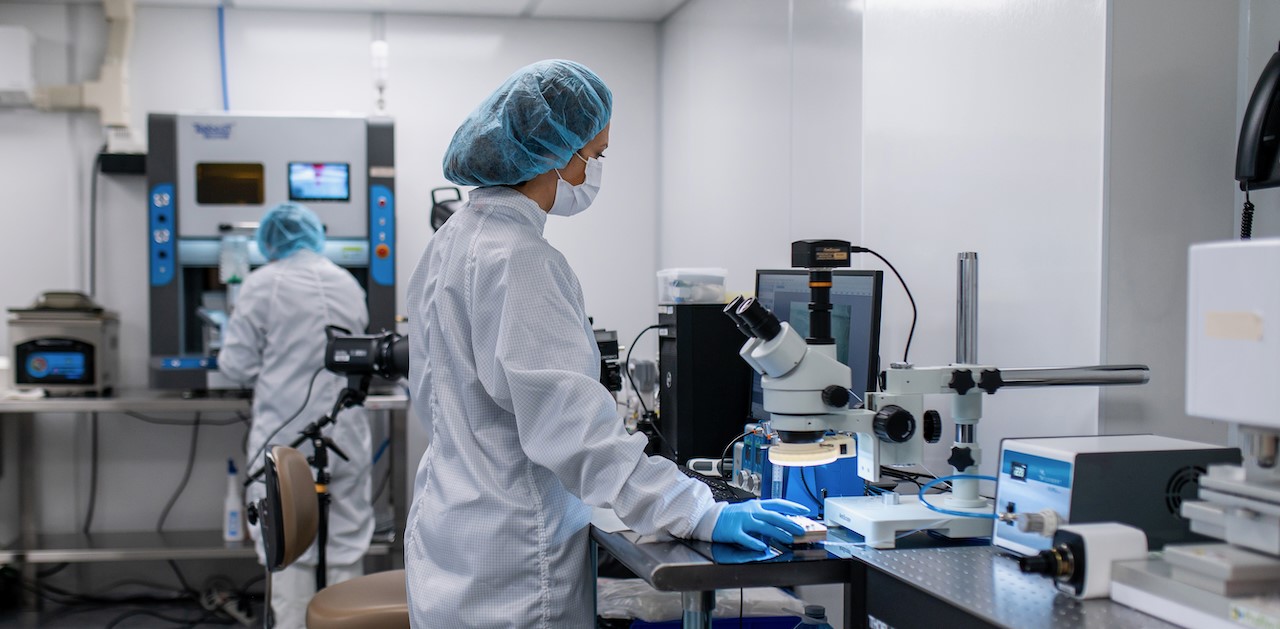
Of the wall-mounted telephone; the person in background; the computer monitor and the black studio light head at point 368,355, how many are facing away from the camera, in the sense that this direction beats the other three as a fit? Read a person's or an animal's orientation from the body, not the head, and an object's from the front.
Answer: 1

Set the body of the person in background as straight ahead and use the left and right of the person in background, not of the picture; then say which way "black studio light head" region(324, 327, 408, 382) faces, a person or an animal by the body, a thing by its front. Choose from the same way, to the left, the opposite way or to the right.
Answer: to the right

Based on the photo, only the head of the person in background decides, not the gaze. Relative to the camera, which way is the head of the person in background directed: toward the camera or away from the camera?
away from the camera

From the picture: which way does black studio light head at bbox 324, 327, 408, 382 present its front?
to the viewer's right

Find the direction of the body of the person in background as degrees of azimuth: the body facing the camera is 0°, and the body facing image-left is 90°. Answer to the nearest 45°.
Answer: approximately 180°

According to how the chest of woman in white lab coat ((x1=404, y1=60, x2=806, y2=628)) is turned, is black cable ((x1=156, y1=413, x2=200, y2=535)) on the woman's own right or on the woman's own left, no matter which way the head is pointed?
on the woman's own left

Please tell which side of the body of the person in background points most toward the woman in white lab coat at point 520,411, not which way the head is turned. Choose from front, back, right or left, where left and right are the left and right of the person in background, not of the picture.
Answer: back

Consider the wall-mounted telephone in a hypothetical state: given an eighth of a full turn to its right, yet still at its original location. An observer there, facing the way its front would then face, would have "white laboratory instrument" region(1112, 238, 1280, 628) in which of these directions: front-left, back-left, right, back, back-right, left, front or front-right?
back-left

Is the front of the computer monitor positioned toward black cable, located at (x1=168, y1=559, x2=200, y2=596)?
no

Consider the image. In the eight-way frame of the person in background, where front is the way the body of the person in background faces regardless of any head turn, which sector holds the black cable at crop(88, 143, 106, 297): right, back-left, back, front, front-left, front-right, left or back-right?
front-left

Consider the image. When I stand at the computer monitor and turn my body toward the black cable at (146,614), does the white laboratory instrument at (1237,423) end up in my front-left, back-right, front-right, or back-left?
back-left

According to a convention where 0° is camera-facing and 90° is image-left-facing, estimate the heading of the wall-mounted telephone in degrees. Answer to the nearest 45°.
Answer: approximately 90°
